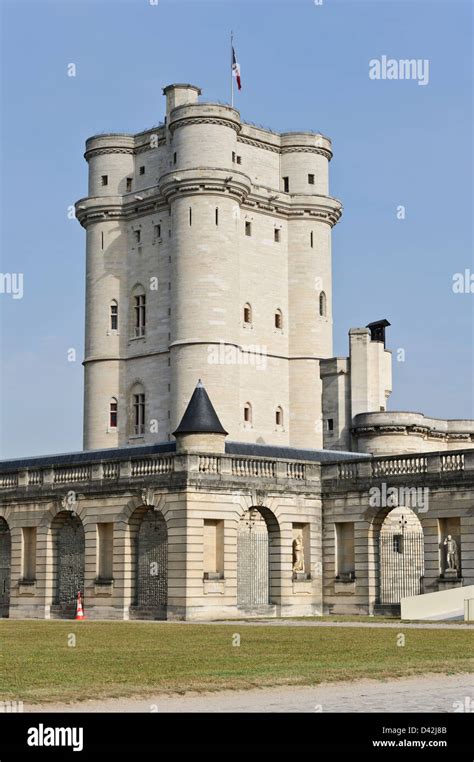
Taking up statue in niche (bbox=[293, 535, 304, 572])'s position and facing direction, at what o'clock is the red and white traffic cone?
The red and white traffic cone is roughly at 4 o'clock from the statue in niche.

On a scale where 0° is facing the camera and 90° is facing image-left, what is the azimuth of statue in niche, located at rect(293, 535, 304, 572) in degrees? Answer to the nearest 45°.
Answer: approximately 315°
